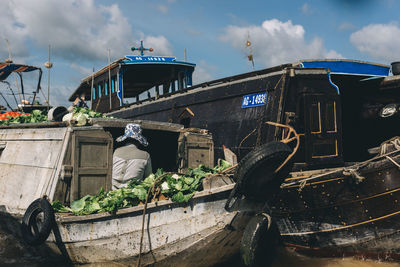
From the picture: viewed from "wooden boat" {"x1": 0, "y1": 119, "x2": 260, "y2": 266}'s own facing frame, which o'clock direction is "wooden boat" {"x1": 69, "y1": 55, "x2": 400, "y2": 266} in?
"wooden boat" {"x1": 69, "y1": 55, "x2": 400, "y2": 266} is roughly at 10 o'clock from "wooden boat" {"x1": 0, "y1": 119, "x2": 260, "y2": 266}.

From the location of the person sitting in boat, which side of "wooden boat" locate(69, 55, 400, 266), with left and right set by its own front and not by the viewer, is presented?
right

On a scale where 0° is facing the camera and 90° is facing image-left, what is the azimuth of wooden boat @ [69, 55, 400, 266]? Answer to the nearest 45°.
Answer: approximately 315°

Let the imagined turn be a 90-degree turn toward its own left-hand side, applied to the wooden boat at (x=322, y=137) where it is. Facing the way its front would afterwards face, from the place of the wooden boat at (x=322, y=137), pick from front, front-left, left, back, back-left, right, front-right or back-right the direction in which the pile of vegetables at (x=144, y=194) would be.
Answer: back

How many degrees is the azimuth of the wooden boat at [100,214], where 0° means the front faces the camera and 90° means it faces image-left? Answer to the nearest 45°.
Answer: approximately 315°

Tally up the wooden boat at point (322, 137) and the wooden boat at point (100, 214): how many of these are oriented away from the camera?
0
